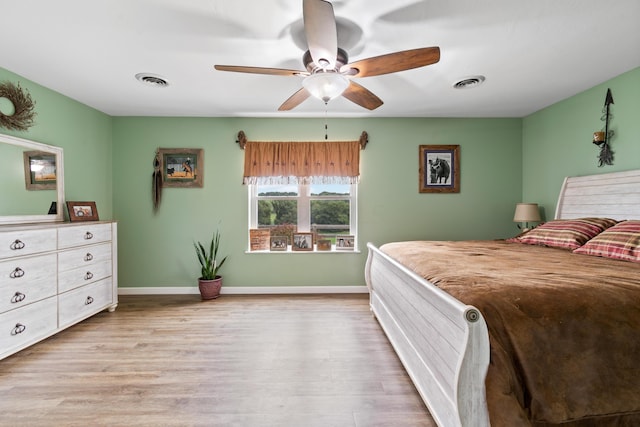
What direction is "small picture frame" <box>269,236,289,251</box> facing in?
toward the camera

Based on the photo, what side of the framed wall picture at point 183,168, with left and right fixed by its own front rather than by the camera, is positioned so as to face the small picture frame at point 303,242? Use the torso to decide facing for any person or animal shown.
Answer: left

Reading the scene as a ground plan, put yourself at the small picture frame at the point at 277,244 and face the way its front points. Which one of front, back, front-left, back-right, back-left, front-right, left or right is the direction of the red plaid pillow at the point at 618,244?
front-left

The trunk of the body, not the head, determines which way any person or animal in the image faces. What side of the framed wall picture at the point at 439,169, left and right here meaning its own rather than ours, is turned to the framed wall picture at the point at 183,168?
right

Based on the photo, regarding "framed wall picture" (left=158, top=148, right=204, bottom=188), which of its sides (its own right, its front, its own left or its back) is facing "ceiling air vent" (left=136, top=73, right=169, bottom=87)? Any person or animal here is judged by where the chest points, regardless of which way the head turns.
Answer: front

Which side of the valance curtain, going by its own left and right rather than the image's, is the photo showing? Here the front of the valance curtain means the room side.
front

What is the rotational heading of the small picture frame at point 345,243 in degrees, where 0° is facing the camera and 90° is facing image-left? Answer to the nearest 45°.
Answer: approximately 0°

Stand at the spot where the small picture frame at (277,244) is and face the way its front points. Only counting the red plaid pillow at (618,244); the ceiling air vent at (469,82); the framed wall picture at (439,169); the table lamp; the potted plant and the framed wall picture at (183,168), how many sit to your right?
2

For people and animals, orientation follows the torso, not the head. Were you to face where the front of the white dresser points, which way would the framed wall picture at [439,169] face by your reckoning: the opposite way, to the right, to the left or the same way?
to the right

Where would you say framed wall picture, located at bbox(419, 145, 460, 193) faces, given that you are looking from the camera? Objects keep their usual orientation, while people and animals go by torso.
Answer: facing the viewer

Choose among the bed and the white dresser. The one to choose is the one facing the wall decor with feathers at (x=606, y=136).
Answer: the white dresser

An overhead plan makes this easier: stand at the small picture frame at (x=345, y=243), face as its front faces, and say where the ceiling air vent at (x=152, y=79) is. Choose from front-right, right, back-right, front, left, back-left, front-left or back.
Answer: front-right

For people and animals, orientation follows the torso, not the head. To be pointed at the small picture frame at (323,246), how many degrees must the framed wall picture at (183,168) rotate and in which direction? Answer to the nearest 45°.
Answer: approximately 90° to its left

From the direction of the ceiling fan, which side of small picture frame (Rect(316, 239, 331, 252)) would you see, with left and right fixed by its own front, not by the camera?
front
